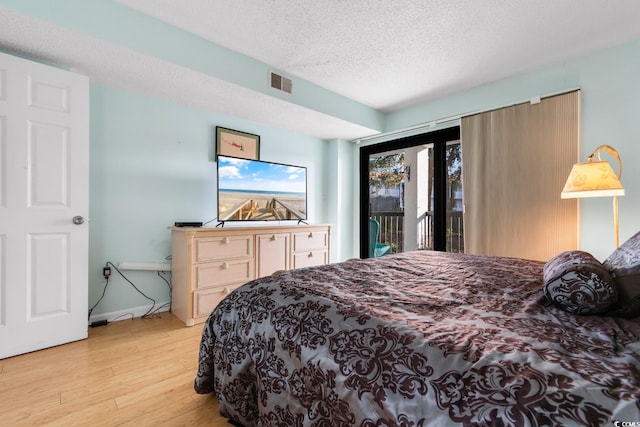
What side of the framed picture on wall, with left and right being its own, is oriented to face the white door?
right

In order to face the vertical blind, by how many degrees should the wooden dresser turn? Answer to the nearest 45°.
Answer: approximately 45° to its left
